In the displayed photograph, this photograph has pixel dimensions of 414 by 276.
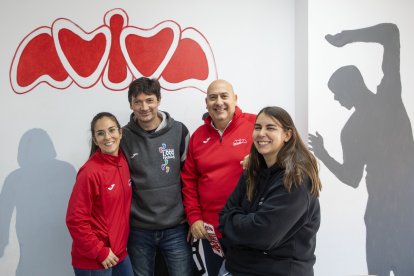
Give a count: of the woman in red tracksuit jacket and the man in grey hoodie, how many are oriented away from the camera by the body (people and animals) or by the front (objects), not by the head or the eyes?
0

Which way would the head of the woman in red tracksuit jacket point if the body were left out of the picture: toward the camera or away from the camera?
toward the camera

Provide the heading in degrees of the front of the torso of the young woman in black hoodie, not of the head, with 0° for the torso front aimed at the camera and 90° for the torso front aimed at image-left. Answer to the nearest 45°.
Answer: approximately 45°

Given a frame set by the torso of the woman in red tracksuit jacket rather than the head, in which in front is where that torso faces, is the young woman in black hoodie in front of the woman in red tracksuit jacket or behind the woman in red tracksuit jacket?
in front

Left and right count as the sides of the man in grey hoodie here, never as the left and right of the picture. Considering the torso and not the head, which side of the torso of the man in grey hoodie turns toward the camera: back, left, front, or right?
front

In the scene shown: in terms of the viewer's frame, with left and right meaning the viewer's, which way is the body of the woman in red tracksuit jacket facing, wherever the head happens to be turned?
facing the viewer and to the right of the viewer
